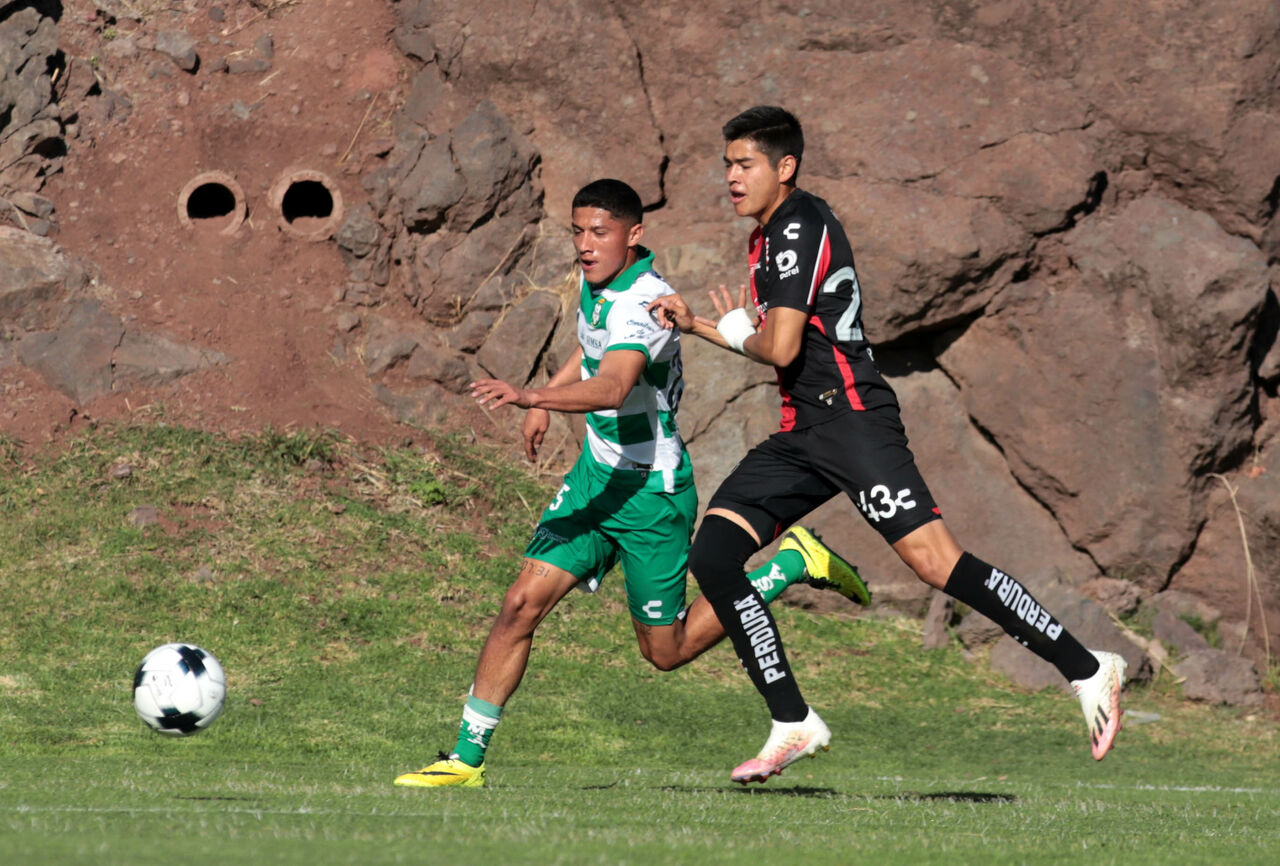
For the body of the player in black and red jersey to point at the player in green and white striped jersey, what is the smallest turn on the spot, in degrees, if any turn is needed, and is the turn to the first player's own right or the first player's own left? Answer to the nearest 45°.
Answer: approximately 45° to the first player's own right

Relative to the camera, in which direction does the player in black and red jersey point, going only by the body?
to the viewer's left

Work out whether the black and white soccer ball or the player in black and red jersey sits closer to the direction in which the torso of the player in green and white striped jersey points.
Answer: the black and white soccer ball

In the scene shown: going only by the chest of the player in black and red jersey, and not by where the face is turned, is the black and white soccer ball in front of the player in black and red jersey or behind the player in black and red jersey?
in front

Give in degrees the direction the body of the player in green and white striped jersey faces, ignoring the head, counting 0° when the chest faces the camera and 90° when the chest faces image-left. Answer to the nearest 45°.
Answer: approximately 45°
